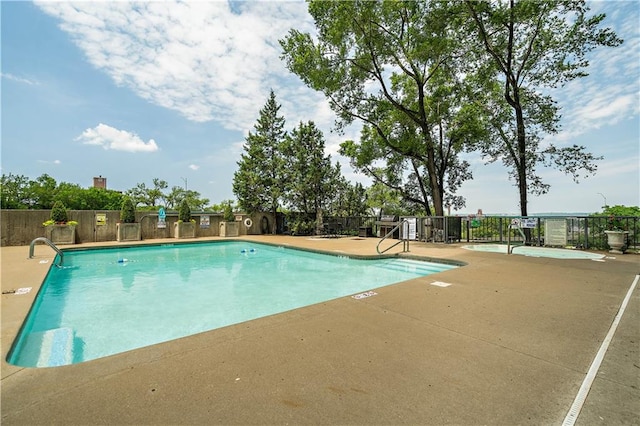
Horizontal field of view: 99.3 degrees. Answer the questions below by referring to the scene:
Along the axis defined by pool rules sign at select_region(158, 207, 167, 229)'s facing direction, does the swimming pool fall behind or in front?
in front

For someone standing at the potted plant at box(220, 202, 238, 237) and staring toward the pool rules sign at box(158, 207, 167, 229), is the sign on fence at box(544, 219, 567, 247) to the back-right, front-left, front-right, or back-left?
back-left

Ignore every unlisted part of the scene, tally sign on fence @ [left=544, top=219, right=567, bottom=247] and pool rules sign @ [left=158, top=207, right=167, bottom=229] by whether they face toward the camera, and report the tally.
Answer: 2

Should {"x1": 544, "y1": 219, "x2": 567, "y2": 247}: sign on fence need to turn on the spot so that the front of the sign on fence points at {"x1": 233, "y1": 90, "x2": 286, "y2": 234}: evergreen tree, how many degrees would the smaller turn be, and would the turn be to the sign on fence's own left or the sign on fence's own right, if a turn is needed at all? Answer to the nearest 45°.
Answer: approximately 90° to the sign on fence's own right

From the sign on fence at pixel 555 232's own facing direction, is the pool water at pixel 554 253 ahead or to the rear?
ahead

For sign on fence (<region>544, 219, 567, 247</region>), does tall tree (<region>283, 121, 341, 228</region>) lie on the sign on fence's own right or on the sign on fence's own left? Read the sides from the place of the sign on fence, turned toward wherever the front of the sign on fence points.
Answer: on the sign on fence's own right

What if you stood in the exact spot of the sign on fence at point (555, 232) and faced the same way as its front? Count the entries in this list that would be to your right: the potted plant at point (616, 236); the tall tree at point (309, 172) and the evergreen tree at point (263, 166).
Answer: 2

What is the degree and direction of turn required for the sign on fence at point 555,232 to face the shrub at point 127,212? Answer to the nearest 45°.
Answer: approximately 45° to its right

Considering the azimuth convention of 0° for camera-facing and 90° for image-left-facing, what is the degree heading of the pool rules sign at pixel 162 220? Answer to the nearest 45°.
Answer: approximately 0°

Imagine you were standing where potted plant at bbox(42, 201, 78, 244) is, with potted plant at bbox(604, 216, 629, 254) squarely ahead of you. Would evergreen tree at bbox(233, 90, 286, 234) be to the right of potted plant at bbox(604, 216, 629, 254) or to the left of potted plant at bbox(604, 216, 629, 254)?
left

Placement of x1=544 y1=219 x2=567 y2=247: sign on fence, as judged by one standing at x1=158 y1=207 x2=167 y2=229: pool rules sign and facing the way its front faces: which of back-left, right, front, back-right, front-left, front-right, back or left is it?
front-left

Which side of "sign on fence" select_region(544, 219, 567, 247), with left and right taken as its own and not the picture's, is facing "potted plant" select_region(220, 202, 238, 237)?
right

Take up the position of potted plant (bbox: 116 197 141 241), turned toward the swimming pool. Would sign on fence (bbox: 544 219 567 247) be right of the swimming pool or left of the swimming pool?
left
